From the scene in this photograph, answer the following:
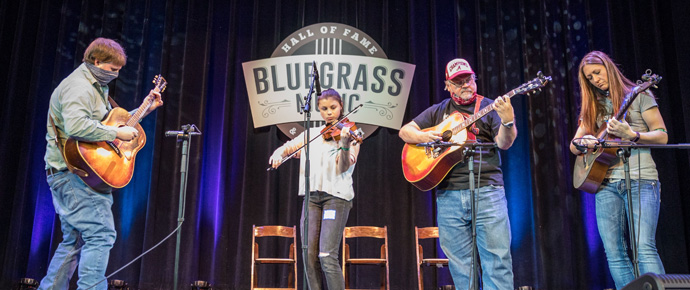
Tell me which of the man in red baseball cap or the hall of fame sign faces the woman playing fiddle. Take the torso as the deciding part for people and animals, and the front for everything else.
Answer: the hall of fame sign

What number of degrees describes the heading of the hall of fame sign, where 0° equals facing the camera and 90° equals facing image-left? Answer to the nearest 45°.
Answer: approximately 0°

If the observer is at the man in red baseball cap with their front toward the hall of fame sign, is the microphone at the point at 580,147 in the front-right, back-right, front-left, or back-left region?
back-right

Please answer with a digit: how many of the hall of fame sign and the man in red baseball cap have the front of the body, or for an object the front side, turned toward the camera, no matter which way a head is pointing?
2

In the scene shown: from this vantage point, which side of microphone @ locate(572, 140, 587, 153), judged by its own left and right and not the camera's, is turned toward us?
left
